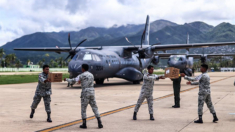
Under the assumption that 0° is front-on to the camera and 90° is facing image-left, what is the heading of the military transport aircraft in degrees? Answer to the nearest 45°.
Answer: approximately 45°
